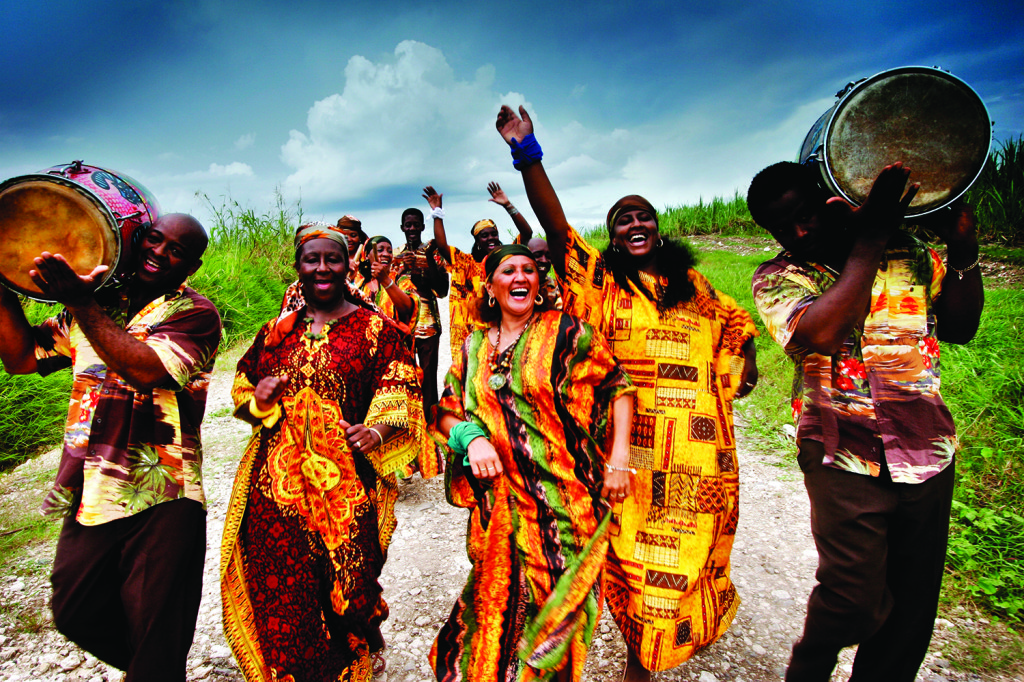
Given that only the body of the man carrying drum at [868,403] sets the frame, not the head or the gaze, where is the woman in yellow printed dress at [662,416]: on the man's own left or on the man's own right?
on the man's own right

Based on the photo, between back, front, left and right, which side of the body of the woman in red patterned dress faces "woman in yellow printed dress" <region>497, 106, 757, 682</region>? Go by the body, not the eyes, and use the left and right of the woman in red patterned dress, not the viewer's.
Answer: left

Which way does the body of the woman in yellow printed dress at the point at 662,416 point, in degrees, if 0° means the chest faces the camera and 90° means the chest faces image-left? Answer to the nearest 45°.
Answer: approximately 0°

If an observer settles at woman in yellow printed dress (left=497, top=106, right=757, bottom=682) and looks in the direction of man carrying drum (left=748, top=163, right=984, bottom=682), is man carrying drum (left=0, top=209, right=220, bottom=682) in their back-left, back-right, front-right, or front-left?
back-right

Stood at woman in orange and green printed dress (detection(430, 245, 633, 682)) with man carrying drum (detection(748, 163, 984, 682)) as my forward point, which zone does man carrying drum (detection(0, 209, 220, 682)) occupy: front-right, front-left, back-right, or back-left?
back-right

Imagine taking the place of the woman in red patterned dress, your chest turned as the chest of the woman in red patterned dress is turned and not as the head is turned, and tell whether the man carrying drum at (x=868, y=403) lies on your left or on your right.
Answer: on your left

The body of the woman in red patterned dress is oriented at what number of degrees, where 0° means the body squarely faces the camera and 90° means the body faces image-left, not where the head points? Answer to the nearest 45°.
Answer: approximately 0°

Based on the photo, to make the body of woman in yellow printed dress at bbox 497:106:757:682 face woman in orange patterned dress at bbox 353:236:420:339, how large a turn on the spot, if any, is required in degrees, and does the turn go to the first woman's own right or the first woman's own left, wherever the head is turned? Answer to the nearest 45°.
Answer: approximately 135° to the first woman's own right

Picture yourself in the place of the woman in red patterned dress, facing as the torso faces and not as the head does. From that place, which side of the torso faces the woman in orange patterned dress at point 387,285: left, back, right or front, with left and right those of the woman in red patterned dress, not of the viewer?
back

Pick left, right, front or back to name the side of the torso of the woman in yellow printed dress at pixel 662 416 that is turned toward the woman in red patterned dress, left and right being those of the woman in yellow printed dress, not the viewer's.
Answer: right
